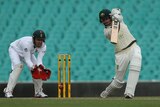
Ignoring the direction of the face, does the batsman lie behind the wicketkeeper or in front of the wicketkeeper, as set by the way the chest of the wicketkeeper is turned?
in front

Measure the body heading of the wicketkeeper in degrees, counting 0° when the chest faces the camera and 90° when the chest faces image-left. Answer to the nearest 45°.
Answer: approximately 315°
